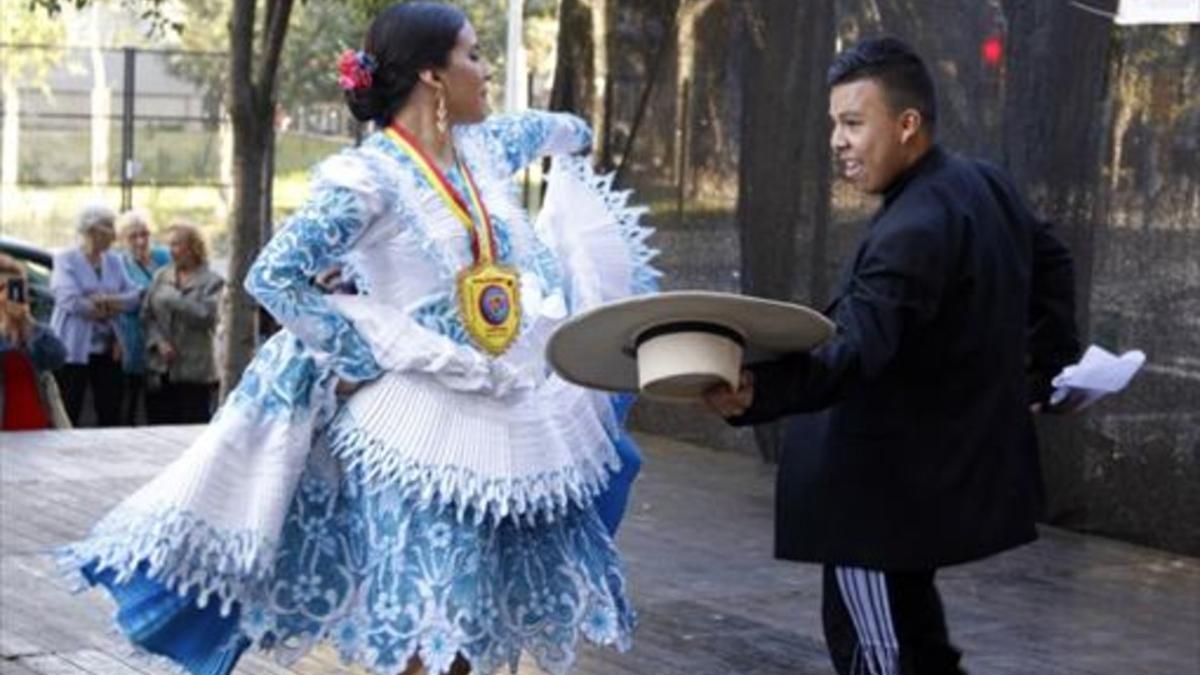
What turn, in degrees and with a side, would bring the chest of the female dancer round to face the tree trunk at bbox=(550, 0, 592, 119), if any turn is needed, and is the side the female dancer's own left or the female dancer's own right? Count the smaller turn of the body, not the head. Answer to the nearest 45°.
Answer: approximately 135° to the female dancer's own left

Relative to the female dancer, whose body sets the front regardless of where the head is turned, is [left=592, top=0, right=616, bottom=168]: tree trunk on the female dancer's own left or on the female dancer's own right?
on the female dancer's own left

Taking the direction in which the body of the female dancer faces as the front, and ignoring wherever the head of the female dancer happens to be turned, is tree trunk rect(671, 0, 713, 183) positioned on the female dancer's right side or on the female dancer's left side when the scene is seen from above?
on the female dancer's left side

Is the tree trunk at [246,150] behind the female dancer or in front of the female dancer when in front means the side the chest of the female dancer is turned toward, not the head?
behind

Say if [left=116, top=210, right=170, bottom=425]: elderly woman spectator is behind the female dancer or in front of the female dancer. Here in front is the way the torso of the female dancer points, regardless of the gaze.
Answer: behind

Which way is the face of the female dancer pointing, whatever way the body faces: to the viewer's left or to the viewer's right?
to the viewer's right

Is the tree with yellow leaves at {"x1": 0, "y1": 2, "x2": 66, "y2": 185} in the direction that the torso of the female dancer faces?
no

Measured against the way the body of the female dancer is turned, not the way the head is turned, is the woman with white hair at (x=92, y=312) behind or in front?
behind

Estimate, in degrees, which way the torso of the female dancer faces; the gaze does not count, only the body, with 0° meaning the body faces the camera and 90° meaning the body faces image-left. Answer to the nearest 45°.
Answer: approximately 315°

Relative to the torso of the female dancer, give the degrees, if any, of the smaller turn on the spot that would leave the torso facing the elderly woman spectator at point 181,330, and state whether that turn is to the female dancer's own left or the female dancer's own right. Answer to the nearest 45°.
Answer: approximately 135° to the female dancer's own left

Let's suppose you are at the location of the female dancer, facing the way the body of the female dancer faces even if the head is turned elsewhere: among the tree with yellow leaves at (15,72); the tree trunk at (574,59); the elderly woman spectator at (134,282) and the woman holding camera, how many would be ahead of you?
0
